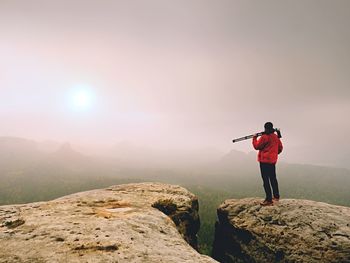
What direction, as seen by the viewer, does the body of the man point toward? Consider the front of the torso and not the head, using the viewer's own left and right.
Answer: facing away from the viewer and to the left of the viewer

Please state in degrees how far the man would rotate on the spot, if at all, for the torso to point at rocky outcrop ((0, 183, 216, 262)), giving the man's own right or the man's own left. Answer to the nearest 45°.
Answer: approximately 90° to the man's own left
